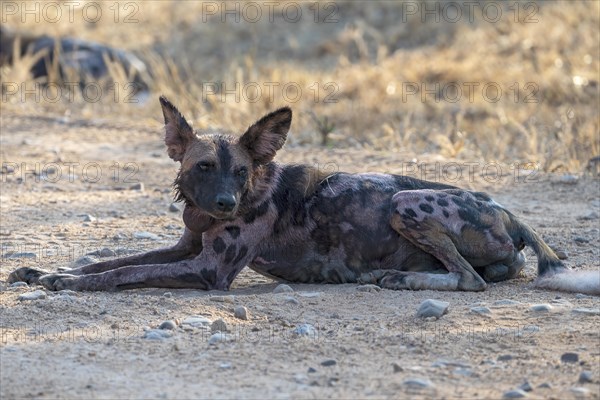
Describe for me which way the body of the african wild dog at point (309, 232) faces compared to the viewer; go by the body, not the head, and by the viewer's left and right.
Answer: facing to the left of the viewer

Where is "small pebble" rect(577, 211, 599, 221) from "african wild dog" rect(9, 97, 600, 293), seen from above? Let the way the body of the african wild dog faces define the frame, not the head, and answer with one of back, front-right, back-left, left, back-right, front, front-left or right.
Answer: back-right
